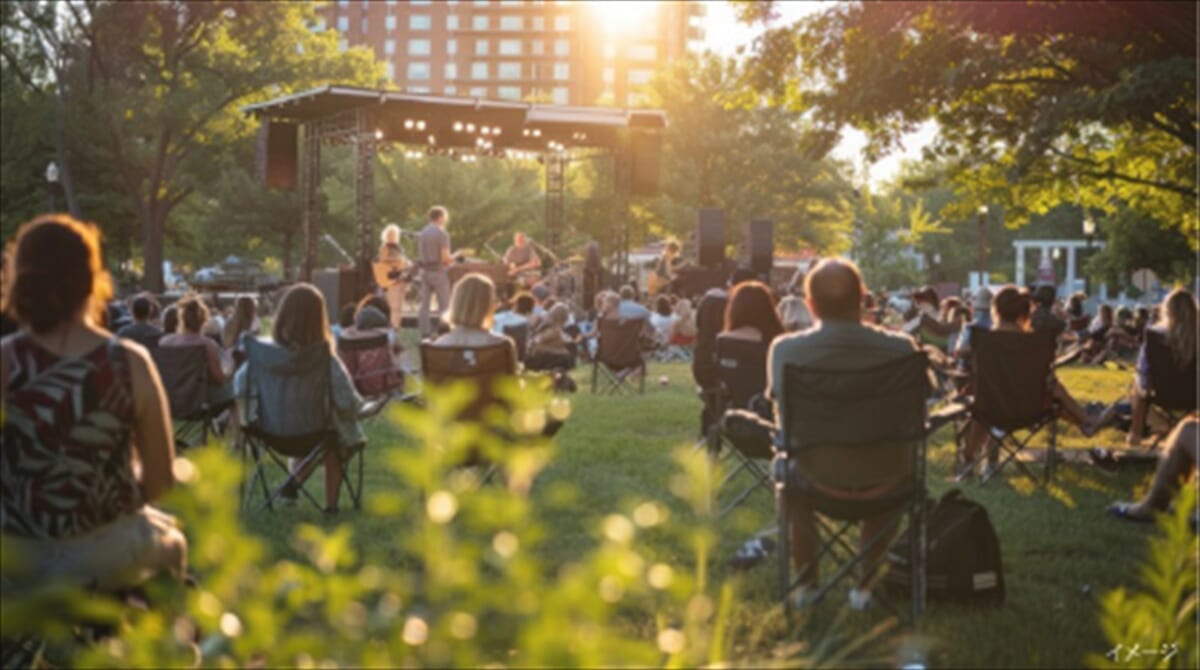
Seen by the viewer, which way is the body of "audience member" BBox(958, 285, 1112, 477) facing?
away from the camera

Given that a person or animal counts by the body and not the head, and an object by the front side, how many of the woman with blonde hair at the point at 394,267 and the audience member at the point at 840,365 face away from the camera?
1

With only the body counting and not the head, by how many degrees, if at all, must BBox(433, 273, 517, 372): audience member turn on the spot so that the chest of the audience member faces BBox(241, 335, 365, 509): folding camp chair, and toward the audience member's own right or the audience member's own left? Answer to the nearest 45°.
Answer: approximately 90° to the audience member's own left

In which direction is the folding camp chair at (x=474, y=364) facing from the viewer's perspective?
away from the camera

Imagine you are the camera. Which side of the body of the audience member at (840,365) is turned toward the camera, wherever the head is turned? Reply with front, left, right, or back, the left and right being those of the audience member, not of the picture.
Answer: back

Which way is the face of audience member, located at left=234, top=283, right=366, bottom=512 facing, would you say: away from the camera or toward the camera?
away from the camera

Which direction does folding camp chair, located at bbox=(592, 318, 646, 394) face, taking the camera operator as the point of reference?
facing away from the viewer

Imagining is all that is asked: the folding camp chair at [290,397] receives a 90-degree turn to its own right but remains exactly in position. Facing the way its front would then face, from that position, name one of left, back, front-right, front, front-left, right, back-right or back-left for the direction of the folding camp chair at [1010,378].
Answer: front

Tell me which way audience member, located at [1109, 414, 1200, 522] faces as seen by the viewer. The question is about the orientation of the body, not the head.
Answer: to the viewer's left

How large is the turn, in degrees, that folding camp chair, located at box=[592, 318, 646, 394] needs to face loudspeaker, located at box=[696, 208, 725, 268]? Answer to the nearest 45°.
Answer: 0° — it already faces it

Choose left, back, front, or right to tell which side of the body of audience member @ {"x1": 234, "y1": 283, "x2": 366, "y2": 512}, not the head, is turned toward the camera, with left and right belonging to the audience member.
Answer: back

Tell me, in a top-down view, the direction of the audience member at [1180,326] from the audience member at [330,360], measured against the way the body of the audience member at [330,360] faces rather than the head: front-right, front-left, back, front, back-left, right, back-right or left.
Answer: right

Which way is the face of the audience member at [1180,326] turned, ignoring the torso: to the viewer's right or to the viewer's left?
to the viewer's left

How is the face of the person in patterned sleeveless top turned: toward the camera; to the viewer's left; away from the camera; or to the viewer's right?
away from the camera

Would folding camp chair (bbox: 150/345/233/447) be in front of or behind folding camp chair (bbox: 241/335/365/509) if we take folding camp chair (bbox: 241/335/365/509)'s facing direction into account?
in front
